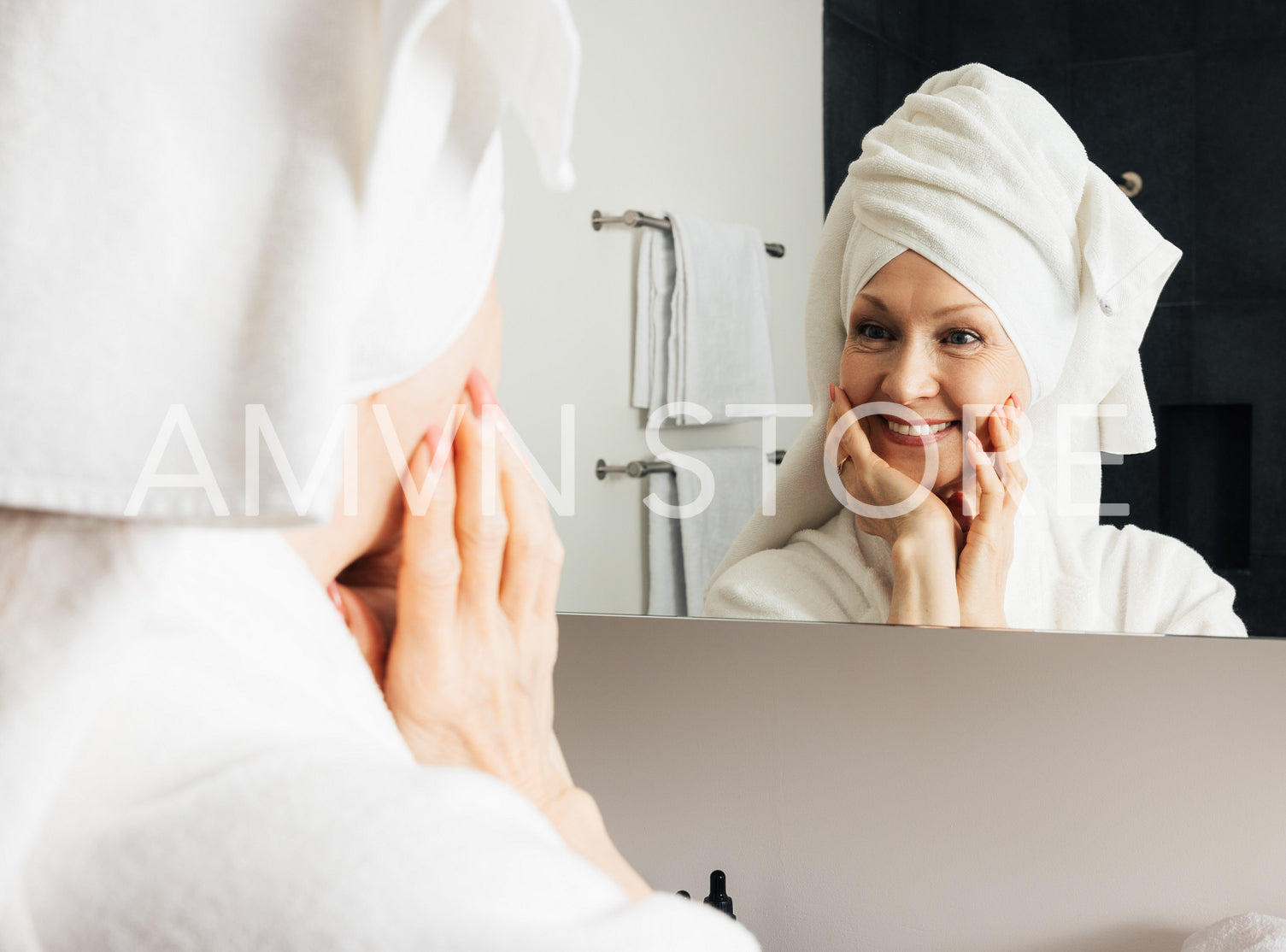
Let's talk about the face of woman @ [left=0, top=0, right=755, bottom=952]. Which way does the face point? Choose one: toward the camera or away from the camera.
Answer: away from the camera

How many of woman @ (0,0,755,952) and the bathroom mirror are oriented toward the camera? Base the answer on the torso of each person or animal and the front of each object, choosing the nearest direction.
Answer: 1

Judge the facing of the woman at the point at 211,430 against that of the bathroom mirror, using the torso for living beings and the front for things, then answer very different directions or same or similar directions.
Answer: very different directions

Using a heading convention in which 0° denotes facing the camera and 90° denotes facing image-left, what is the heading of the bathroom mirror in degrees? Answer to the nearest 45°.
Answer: approximately 0°

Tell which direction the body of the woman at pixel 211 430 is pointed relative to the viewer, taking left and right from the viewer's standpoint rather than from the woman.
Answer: facing away from the viewer and to the right of the viewer
